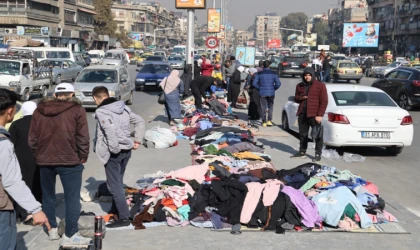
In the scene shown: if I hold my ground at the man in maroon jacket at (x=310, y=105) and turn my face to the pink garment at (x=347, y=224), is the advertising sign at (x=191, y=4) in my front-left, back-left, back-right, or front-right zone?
back-right

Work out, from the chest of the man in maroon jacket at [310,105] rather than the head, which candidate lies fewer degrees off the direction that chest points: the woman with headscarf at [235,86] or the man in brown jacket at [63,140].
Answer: the man in brown jacket

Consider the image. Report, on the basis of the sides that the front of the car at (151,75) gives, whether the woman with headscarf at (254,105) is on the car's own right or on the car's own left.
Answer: on the car's own left

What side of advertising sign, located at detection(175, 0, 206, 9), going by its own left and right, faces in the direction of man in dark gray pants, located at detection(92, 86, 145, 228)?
front

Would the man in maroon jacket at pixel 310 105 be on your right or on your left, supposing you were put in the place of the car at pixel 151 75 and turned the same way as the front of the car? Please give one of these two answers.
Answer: on your left
